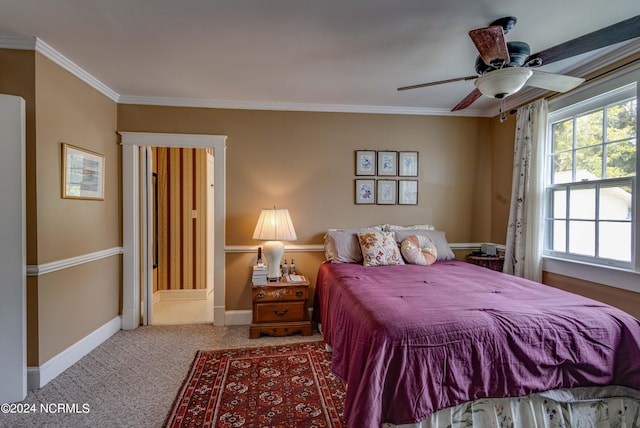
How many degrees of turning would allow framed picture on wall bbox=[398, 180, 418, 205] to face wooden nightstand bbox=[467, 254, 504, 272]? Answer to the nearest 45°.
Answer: approximately 90° to its left

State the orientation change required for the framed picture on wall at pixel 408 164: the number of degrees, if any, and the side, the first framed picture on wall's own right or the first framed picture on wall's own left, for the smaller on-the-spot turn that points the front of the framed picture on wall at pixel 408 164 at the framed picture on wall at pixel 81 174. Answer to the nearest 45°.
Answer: approximately 45° to the first framed picture on wall's own right

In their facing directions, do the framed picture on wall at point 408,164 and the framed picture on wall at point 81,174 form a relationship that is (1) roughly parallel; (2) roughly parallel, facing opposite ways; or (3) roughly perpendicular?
roughly perpendicular

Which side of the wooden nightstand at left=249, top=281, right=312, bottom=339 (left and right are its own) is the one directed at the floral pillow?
left

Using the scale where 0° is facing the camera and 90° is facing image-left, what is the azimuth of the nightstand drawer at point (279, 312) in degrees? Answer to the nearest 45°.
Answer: approximately 0°
